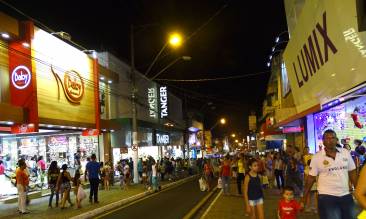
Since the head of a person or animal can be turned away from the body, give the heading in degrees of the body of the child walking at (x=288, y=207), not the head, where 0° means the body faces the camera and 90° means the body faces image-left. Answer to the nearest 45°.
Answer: approximately 0°

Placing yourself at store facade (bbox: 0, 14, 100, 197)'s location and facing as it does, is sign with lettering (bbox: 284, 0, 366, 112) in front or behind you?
in front

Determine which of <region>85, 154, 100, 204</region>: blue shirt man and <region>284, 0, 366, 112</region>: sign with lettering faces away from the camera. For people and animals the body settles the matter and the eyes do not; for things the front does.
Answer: the blue shirt man

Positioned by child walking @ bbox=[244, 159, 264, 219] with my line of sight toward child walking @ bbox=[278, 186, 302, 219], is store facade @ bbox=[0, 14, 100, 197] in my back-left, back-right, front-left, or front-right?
back-right

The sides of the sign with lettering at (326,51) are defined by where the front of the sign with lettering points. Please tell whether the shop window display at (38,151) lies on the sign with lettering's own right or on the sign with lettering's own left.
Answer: on the sign with lettering's own right

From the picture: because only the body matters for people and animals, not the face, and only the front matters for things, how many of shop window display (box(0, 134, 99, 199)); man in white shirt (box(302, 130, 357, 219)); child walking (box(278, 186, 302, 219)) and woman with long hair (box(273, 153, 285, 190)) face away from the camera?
1

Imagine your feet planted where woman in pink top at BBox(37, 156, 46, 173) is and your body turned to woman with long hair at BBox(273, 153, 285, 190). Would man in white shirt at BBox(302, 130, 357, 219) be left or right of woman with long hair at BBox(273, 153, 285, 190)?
right

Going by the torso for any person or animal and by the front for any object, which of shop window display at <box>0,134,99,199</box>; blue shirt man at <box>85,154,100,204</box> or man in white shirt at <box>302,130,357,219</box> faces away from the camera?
the blue shirt man

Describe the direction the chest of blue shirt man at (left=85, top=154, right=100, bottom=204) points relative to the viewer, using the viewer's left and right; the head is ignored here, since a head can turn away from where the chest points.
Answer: facing away from the viewer

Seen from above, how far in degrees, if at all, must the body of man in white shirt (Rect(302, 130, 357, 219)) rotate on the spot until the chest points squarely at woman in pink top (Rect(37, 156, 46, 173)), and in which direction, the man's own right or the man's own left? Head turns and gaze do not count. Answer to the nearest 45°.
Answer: approximately 135° to the man's own right

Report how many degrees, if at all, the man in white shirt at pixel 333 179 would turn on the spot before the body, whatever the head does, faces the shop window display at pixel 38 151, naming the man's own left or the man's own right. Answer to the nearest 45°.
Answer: approximately 135° to the man's own right

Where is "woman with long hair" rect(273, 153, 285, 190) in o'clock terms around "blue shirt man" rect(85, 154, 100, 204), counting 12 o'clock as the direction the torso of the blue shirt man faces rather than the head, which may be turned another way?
The woman with long hair is roughly at 3 o'clock from the blue shirt man.

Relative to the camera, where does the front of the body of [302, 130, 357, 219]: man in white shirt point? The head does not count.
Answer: toward the camera

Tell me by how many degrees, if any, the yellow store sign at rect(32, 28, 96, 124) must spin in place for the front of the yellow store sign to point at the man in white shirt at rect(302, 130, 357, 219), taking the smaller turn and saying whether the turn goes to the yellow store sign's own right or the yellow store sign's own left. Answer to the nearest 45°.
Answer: approximately 45° to the yellow store sign's own right

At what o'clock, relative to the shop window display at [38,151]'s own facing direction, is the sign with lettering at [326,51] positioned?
The sign with lettering is roughly at 1 o'clock from the shop window display.

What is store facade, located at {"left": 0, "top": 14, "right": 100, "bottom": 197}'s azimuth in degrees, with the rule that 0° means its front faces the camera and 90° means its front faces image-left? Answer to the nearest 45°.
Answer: approximately 315°

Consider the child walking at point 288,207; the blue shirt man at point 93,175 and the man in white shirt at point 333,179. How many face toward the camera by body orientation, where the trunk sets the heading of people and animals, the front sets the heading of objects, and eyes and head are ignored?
2
